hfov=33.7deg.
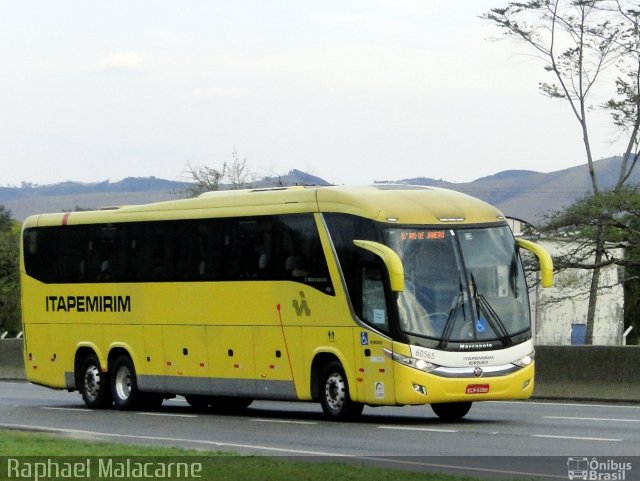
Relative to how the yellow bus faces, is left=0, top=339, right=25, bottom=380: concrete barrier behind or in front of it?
behind

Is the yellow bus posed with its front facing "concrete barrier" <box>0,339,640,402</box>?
no
